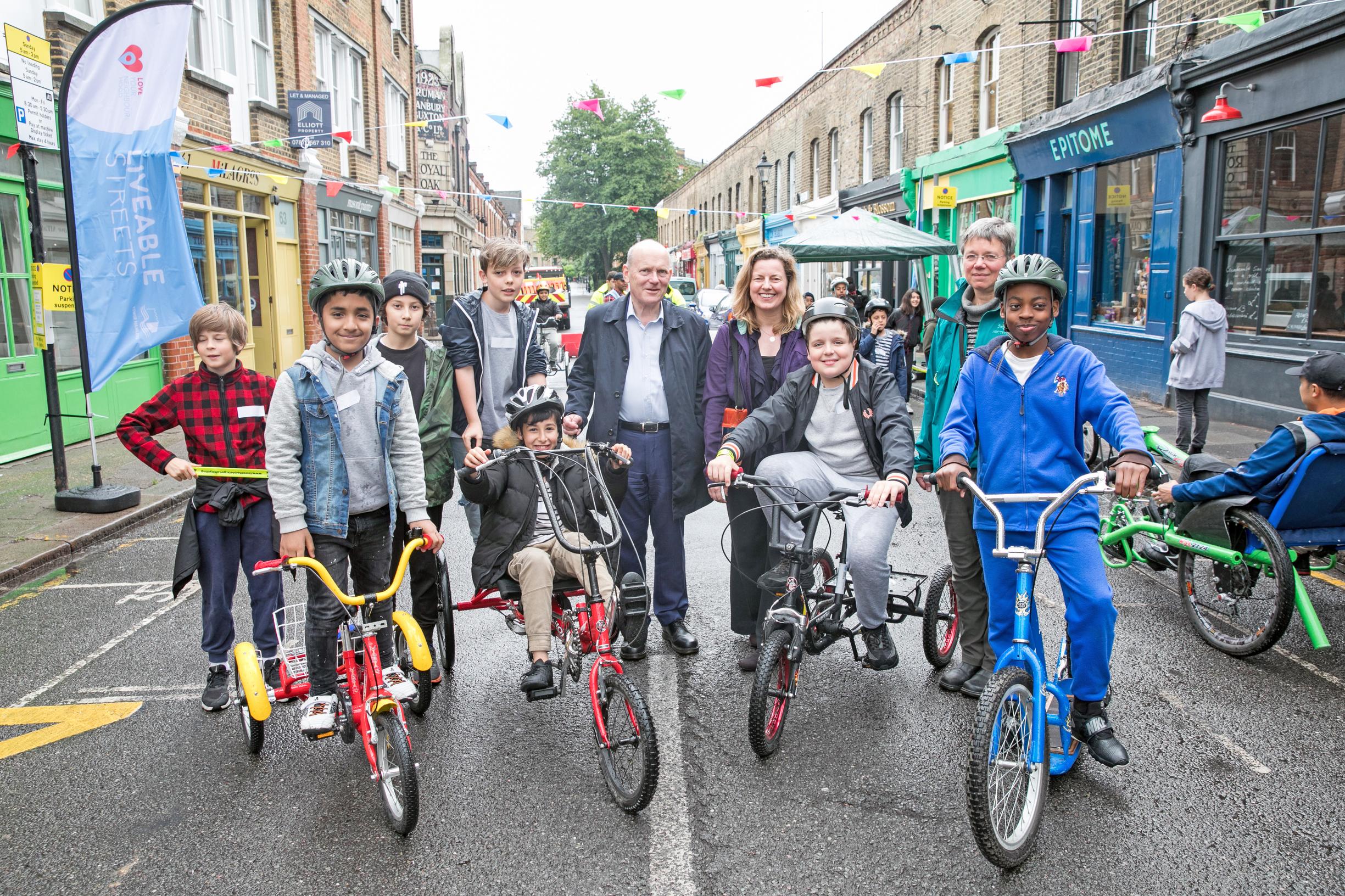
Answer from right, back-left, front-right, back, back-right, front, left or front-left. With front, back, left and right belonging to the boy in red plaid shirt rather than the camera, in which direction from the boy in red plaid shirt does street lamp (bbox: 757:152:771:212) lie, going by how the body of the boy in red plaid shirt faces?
back-left

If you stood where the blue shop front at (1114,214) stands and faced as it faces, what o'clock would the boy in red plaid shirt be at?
The boy in red plaid shirt is roughly at 11 o'clock from the blue shop front.

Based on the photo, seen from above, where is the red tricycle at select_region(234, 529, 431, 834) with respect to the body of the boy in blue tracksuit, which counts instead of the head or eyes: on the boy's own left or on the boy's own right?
on the boy's own right

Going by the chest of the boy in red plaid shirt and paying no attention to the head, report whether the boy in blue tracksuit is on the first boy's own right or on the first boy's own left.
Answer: on the first boy's own left

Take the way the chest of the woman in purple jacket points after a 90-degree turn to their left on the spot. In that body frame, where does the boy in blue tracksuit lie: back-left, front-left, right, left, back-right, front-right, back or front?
front-right

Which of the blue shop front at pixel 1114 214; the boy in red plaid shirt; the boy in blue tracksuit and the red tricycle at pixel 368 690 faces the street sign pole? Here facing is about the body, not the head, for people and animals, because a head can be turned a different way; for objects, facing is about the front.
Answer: the blue shop front

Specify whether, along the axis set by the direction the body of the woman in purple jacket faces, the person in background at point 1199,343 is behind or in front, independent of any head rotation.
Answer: behind

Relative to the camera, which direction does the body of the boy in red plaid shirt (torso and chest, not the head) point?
toward the camera

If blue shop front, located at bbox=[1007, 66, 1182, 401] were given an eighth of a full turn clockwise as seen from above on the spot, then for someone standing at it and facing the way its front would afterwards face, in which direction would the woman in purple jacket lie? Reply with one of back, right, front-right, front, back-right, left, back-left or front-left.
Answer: left

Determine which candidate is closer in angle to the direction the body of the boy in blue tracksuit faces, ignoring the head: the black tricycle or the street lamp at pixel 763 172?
the black tricycle
